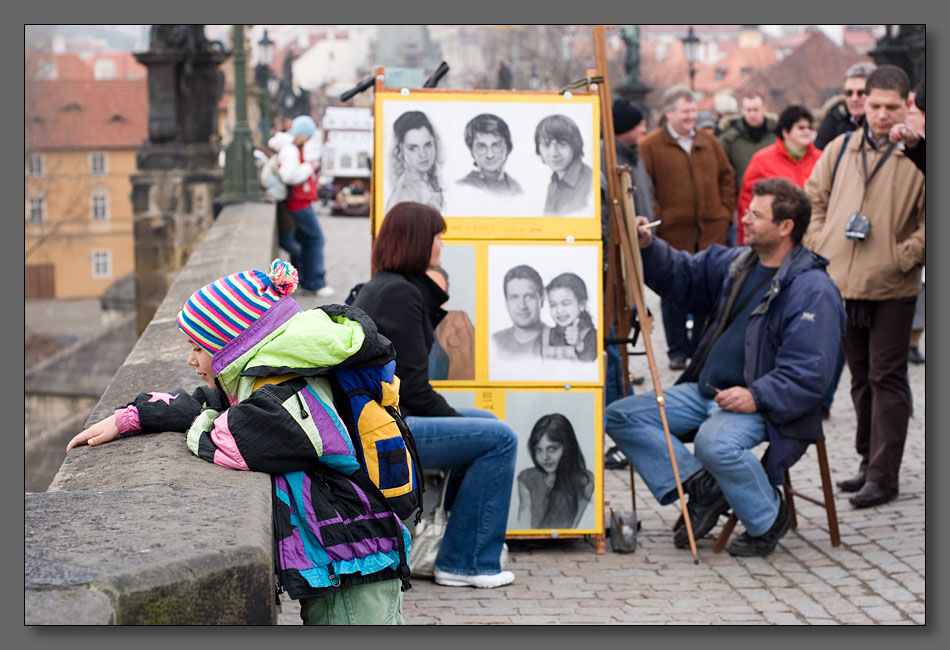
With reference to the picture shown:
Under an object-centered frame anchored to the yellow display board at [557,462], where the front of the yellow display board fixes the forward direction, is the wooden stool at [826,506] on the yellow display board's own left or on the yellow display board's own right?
on the yellow display board's own left

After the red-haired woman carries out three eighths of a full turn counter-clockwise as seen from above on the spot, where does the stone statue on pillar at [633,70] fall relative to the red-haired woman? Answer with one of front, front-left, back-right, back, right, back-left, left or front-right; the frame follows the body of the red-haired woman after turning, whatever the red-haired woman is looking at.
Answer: front-right

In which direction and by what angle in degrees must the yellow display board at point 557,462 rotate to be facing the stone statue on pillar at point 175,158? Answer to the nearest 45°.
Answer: approximately 180°

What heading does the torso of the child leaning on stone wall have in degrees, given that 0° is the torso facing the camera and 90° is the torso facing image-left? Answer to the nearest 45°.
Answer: approximately 90°

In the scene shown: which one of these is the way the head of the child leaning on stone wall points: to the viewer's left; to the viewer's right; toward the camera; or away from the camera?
to the viewer's left

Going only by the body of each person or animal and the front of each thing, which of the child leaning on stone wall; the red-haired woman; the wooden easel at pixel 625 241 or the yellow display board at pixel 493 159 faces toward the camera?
the yellow display board

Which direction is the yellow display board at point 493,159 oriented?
toward the camera

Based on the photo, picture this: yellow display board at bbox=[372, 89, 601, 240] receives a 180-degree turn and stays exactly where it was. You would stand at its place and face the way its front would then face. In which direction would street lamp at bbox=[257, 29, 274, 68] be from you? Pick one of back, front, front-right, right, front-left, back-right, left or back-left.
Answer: front

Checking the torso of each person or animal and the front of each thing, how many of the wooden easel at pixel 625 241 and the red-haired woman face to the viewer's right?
2

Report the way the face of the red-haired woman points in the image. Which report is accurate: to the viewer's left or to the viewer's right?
to the viewer's right

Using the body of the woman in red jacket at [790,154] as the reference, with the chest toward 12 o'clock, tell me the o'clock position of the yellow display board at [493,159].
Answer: The yellow display board is roughly at 2 o'clock from the woman in red jacket.

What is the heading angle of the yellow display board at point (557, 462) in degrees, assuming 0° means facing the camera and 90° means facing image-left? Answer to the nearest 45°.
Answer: approximately 0°

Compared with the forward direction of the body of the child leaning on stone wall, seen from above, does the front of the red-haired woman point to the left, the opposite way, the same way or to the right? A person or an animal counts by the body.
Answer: the opposite way

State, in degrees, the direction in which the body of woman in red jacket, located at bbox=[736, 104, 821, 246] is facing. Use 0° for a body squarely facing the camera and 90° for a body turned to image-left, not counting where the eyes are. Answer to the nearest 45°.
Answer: approximately 315°

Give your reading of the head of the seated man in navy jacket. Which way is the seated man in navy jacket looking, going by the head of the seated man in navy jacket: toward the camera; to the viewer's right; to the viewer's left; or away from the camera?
to the viewer's left

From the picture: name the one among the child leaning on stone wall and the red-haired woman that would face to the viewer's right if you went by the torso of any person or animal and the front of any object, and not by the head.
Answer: the red-haired woman

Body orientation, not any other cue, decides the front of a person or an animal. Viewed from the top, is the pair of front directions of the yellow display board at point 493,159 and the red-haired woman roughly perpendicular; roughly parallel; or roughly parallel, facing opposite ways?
roughly perpendicular

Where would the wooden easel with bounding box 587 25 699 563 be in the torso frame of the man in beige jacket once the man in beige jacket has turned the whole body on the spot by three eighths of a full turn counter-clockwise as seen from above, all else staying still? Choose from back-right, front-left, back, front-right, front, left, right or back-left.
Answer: back-right
